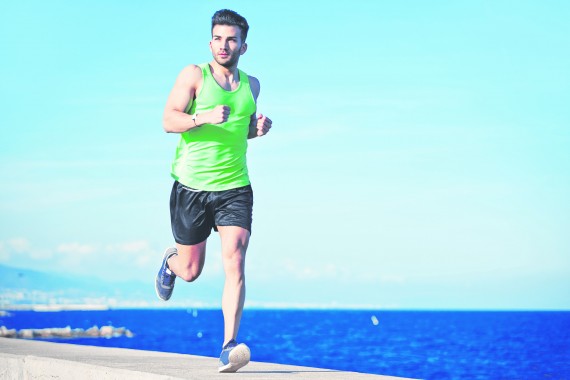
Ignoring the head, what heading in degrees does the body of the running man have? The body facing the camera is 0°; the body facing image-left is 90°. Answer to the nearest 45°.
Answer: approximately 315°
